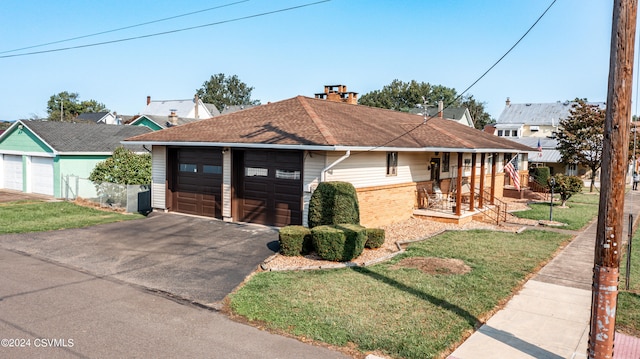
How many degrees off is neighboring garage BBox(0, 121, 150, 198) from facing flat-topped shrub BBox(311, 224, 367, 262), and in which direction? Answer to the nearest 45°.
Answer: approximately 45° to its left

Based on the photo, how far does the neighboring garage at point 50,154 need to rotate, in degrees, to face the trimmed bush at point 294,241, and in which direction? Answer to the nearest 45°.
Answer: approximately 45° to its left

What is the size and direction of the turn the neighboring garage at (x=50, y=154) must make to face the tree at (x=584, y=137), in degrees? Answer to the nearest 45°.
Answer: approximately 135° to its left

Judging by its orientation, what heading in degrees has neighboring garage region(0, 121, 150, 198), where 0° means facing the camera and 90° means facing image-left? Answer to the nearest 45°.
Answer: approximately 45°

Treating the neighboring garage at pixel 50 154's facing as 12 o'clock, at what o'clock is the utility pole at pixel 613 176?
The utility pole is roughly at 10 o'clock from the neighboring garage.

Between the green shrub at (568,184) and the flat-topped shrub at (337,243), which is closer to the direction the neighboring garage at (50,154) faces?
the flat-topped shrub

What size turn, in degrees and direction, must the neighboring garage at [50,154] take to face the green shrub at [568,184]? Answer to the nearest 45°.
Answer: approximately 90° to its left

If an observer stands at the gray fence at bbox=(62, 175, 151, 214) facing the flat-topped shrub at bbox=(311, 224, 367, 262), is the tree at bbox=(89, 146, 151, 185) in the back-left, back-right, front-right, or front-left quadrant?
back-left

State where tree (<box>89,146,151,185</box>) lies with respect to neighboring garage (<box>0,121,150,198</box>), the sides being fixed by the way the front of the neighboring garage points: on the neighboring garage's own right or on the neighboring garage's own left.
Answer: on the neighboring garage's own left

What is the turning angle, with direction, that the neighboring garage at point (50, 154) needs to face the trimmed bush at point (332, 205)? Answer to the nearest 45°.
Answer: approximately 90° to its left
